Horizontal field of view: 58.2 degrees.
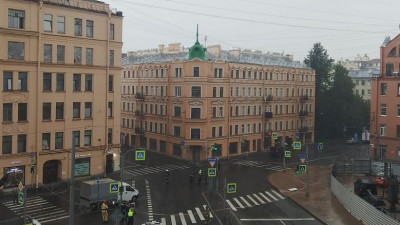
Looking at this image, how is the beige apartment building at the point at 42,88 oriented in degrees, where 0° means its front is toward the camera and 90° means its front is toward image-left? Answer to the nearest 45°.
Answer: approximately 315°

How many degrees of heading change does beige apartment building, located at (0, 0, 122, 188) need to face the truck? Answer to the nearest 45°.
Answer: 0° — it already faces it

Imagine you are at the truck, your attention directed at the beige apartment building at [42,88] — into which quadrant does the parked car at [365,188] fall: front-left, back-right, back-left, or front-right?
back-right

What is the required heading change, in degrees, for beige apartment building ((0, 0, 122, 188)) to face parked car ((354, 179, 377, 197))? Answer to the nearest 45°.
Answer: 0° — it already faces it
